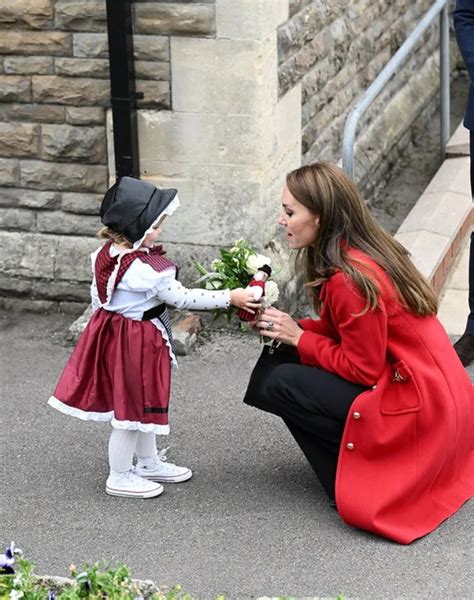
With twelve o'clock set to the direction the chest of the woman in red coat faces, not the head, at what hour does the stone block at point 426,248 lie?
The stone block is roughly at 3 o'clock from the woman in red coat.

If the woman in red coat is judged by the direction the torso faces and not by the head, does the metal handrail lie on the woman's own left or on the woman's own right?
on the woman's own right

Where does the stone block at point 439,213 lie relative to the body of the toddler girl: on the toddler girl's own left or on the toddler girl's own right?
on the toddler girl's own left

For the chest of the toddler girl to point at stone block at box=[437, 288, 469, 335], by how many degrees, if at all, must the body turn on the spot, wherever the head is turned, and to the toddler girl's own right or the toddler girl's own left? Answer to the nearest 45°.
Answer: approximately 45° to the toddler girl's own left

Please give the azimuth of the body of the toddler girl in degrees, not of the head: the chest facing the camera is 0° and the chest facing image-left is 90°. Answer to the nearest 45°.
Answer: approximately 270°

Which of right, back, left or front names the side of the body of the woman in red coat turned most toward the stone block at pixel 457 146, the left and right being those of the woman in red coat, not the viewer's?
right

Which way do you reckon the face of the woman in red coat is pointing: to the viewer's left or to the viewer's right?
to the viewer's left

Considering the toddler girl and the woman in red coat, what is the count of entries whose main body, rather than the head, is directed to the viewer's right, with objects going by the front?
1

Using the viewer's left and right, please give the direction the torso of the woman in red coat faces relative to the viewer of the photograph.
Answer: facing to the left of the viewer

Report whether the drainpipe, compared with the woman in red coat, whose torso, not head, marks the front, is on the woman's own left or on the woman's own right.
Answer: on the woman's own right

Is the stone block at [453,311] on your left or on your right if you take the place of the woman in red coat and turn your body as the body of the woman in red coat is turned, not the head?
on your right

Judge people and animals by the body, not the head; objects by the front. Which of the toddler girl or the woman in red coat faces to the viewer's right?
the toddler girl

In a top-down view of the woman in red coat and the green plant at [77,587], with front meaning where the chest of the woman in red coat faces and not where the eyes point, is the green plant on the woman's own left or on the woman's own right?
on the woman's own left

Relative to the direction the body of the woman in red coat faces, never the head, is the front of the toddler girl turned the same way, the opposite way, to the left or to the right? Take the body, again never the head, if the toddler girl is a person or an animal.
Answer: the opposite way

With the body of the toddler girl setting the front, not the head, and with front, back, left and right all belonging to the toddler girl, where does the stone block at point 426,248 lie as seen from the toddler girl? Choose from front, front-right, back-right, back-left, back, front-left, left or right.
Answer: front-left

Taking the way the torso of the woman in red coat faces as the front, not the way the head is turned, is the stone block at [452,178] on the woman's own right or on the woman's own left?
on the woman's own right
